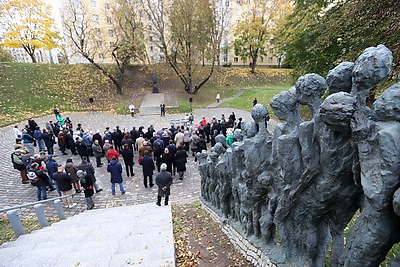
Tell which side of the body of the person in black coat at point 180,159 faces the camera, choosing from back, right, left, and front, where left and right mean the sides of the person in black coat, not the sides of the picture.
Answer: back

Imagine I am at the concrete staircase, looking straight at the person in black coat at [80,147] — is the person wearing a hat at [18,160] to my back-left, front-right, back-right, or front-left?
front-left

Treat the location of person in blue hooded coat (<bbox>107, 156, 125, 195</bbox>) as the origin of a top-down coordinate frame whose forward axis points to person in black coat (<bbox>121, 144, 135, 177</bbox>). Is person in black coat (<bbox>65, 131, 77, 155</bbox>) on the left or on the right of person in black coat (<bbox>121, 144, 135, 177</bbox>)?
left

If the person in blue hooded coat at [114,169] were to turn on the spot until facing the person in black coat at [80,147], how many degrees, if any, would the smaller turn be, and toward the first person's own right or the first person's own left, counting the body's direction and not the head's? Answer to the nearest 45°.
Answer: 0° — they already face them

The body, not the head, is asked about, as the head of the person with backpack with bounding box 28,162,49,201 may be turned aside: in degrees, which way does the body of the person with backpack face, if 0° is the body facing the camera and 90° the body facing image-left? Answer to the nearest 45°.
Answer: approximately 225°

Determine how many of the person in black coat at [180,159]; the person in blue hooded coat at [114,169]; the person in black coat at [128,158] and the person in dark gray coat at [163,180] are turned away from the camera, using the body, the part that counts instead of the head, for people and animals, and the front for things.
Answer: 4

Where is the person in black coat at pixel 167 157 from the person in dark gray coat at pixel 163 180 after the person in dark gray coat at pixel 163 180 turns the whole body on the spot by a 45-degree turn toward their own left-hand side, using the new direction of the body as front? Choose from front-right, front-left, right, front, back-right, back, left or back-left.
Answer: front-right

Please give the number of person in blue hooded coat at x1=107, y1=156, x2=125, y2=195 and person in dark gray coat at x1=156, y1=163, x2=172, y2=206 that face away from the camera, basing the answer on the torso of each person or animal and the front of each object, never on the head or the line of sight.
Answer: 2

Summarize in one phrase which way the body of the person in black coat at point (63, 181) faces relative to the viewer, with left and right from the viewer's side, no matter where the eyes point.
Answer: facing away from the viewer and to the right of the viewer

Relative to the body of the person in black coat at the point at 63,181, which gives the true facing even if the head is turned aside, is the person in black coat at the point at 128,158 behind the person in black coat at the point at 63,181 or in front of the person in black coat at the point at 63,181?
in front

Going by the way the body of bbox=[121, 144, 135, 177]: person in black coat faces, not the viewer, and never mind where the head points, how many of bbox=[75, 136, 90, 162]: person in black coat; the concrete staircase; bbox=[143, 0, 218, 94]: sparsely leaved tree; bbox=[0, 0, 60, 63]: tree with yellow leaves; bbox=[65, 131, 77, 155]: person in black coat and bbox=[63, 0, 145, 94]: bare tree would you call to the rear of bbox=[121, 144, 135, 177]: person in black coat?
1

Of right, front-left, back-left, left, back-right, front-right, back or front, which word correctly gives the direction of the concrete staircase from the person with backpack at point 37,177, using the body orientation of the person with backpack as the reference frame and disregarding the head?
back-right

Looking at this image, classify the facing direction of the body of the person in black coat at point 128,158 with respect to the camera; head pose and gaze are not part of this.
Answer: away from the camera

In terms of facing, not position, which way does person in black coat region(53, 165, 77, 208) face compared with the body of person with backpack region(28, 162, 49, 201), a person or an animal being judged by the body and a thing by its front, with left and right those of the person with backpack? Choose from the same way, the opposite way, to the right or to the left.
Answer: the same way

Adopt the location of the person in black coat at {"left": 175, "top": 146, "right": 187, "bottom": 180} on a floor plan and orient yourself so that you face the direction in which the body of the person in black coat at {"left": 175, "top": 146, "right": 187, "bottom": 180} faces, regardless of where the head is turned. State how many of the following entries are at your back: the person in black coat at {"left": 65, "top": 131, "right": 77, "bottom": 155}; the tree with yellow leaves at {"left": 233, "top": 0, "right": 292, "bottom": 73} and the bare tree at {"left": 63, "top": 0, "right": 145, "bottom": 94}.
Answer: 0

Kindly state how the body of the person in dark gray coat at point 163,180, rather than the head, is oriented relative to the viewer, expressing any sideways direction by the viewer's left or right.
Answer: facing away from the viewer

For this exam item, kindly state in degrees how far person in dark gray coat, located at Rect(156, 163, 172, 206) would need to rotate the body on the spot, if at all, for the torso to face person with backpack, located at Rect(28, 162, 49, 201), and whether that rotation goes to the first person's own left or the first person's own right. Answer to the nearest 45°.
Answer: approximately 45° to the first person's own left

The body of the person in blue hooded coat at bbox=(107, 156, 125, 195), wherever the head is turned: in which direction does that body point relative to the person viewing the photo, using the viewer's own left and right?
facing away from the viewer

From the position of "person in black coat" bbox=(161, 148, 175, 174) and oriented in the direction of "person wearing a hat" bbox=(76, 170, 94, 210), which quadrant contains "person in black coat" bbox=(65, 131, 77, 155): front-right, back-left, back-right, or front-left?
front-right

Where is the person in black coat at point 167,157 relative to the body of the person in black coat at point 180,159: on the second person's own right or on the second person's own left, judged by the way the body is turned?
on the second person's own left

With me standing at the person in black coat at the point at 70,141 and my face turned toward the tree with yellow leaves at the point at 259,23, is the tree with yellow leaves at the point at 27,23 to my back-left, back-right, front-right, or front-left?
front-left
